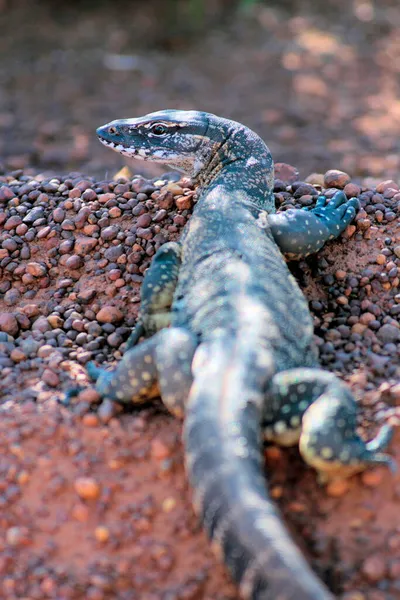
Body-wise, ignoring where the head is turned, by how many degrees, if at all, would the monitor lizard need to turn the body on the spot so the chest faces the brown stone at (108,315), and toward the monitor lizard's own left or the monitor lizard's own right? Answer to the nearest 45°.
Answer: approximately 45° to the monitor lizard's own left

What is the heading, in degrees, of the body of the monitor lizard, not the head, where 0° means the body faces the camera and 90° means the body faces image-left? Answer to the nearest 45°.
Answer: approximately 180°

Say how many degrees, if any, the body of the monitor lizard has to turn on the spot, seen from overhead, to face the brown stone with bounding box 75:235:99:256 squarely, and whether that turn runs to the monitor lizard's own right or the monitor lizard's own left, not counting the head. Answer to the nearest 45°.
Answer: approximately 45° to the monitor lizard's own left

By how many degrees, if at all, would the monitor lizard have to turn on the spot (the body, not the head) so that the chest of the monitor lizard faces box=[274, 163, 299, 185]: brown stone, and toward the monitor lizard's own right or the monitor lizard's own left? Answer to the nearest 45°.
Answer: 0° — it already faces it

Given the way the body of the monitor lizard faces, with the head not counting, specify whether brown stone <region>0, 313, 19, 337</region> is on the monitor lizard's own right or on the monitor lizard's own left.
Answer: on the monitor lizard's own left

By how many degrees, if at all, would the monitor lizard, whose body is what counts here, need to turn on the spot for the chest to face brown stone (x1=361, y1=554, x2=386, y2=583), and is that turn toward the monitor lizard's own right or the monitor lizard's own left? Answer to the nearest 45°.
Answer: approximately 135° to the monitor lizard's own right

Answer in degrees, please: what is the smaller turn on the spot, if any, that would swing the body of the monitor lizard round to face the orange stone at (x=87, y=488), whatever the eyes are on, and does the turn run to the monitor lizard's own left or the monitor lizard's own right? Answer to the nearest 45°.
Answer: approximately 135° to the monitor lizard's own left

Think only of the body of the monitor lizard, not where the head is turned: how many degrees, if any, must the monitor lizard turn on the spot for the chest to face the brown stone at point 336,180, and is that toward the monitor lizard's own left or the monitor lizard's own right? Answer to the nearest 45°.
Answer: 0° — it already faces it

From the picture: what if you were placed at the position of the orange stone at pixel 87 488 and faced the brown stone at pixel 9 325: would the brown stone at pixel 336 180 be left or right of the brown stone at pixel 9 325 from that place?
right
